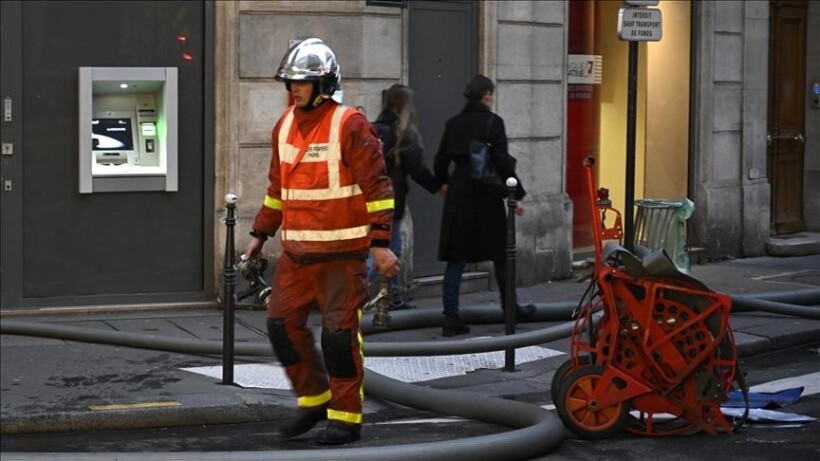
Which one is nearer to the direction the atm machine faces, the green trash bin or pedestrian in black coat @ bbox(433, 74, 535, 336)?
the pedestrian in black coat

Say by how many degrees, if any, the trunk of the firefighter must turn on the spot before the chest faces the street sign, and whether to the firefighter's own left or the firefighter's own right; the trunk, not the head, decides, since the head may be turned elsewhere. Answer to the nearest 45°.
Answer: approximately 180°

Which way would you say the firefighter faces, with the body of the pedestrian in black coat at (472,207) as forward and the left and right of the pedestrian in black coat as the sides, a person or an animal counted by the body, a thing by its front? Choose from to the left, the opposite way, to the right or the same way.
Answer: the opposite way

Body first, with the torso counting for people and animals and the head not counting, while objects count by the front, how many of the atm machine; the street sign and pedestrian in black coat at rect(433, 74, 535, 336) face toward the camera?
2

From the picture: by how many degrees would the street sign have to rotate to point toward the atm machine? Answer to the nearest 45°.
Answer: approximately 90° to its right

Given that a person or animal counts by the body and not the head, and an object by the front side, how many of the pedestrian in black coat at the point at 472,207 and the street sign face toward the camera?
1

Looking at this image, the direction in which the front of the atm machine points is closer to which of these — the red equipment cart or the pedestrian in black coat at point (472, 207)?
the red equipment cart

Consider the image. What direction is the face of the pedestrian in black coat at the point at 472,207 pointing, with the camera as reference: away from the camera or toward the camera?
away from the camera

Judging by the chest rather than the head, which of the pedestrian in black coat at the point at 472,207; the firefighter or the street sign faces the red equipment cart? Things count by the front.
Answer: the street sign
